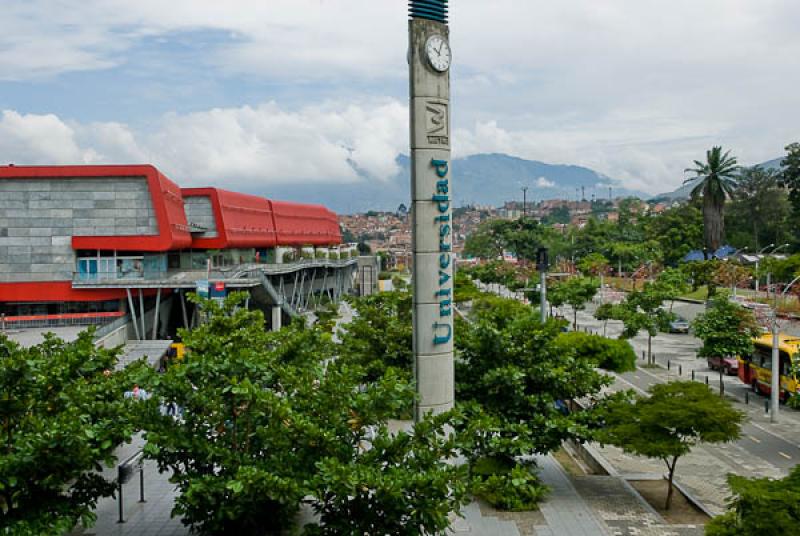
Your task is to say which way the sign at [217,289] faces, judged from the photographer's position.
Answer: facing the viewer

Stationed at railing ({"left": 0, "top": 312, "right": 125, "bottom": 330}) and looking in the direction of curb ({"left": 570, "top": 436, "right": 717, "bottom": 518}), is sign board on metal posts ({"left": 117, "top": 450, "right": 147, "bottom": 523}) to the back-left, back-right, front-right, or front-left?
front-right

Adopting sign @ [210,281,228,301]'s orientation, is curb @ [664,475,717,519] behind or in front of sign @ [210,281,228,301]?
in front

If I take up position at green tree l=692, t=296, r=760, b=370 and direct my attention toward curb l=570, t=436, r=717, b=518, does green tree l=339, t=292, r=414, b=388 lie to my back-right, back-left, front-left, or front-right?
front-right

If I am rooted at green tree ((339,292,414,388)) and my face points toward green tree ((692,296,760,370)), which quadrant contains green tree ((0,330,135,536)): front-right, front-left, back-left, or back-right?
back-right

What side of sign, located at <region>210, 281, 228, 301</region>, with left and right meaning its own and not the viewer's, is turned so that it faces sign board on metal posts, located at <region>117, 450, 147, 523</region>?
front

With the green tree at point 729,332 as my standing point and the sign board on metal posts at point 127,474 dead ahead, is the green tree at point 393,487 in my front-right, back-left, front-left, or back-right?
front-left

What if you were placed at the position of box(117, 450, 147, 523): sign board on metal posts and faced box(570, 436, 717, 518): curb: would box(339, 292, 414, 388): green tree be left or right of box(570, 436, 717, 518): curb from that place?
left

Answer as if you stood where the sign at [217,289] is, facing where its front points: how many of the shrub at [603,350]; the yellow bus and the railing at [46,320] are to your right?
1

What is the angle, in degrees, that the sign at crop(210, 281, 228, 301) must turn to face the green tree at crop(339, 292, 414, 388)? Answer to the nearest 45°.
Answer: approximately 45° to its left

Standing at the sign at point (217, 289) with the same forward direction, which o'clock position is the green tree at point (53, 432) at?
The green tree is roughly at 12 o'clock from the sign.

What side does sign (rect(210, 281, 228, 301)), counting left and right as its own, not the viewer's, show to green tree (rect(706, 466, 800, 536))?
front

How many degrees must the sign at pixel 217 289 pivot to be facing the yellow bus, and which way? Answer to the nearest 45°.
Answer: approximately 45° to its left

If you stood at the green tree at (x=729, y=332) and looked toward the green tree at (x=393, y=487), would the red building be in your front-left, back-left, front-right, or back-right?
front-right

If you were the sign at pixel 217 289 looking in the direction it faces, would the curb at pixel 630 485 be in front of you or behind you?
in front
